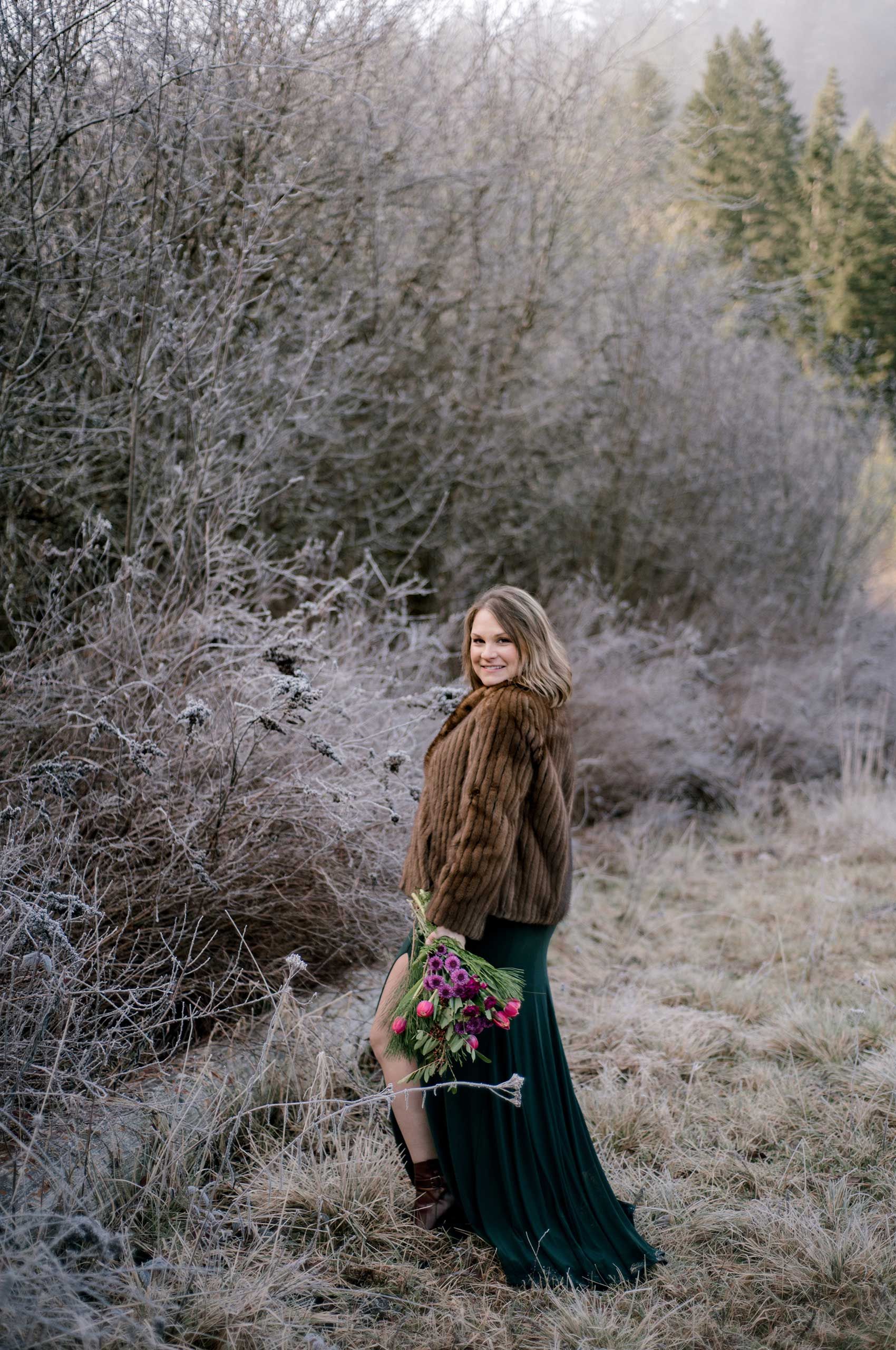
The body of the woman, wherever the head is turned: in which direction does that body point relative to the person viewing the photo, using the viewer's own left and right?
facing to the left of the viewer

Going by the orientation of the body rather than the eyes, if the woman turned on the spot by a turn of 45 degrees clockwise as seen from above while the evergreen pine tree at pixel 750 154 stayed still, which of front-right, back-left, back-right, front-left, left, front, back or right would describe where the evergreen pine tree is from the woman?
front-right
